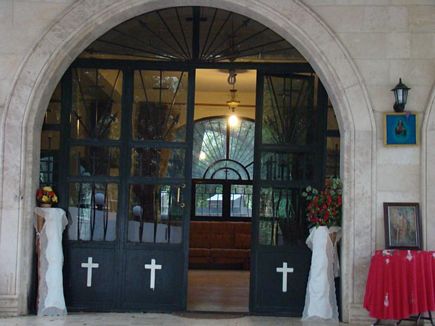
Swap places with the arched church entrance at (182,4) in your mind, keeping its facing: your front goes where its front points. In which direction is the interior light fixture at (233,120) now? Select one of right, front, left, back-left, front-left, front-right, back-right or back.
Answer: back

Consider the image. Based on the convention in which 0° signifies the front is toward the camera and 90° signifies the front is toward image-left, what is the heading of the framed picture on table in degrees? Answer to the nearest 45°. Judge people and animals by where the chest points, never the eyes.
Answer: approximately 0°

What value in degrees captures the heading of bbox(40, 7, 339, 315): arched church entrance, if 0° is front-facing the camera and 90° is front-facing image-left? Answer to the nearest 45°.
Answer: approximately 0°

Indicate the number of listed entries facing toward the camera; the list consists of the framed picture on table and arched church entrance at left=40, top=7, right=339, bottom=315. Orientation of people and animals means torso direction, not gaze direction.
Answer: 2

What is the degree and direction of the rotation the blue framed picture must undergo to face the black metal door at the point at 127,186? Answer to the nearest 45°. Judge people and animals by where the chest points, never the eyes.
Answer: approximately 90° to its right

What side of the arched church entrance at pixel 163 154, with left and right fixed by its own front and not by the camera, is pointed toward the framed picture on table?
left

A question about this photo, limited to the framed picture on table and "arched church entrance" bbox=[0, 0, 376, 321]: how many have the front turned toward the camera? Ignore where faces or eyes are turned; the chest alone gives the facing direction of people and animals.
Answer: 2

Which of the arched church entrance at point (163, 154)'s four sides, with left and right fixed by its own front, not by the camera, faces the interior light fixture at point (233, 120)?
back

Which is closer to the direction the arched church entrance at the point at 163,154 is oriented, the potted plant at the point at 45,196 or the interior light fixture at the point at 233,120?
the potted plant
